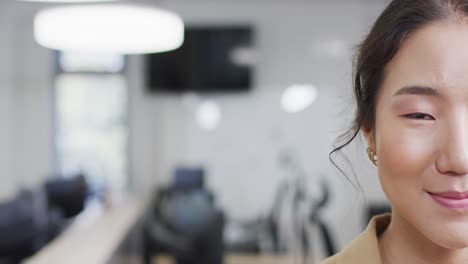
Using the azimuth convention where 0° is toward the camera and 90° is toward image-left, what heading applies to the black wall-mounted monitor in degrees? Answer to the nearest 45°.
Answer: approximately 0°

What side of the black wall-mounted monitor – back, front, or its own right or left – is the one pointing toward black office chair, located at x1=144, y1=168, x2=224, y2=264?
front

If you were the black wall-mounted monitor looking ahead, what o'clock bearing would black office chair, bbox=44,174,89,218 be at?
The black office chair is roughly at 1 o'clock from the black wall-mounted monitor.

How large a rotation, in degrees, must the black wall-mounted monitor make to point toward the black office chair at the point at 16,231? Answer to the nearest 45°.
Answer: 0° — it already faces it

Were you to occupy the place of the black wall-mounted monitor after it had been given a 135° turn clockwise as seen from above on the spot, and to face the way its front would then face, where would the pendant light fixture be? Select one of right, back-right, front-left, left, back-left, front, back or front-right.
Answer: back-left
